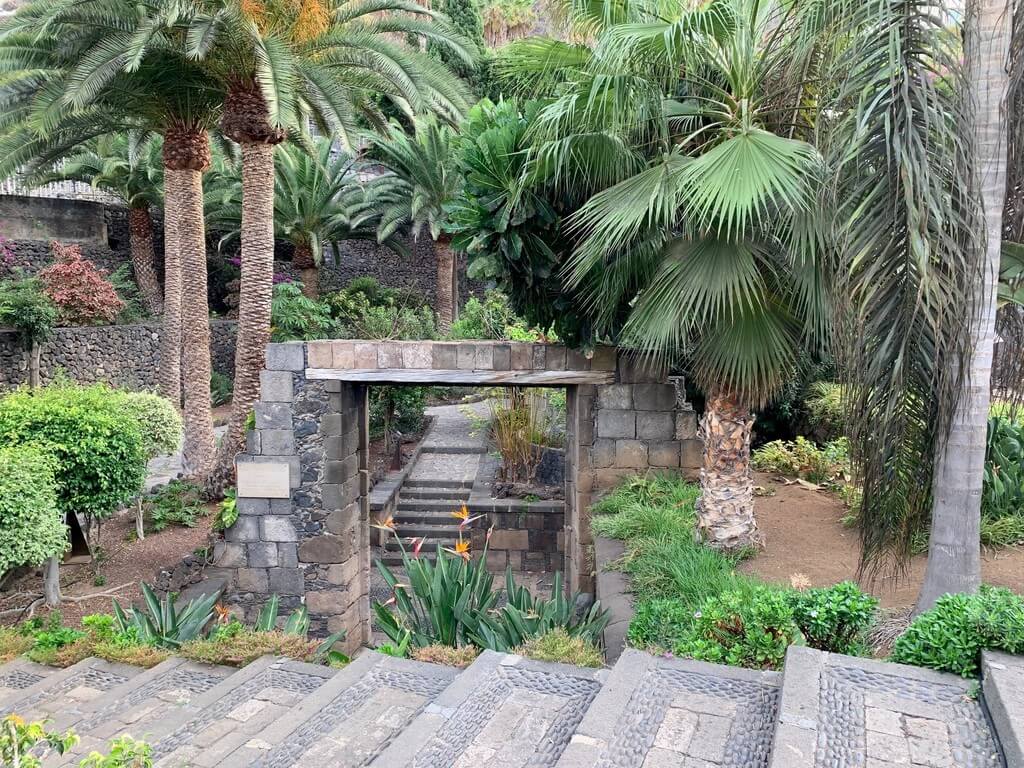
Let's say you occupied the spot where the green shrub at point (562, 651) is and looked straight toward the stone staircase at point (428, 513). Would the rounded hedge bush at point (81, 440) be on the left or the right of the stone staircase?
left

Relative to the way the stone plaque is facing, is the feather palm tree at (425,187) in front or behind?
behind

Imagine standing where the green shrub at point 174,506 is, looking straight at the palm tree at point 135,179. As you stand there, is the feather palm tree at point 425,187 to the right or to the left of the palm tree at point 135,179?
right

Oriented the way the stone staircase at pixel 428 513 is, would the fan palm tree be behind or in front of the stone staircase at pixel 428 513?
in front

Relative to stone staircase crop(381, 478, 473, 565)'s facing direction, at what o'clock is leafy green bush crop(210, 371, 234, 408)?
The leafy green bush is roughly at 5 o'clock from the stone staircase.

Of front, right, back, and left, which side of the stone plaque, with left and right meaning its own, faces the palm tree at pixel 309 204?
back

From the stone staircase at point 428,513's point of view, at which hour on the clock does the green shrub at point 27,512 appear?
The green shrub is roughly at 1 o'clock from the stone staircase.

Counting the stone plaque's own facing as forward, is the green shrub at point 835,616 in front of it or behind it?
in front

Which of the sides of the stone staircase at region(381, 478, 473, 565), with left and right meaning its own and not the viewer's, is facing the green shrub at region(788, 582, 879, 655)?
front

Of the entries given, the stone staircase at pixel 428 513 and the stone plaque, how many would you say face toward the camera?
2

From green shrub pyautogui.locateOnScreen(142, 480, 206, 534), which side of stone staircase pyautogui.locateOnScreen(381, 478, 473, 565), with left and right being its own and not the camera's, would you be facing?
right

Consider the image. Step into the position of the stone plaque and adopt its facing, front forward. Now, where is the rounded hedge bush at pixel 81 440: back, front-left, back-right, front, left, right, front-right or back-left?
right

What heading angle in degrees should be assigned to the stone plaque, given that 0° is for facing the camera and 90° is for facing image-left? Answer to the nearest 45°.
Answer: approximately 0°

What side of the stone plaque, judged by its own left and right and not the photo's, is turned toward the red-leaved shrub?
back

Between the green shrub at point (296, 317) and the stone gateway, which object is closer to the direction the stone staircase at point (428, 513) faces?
the stone gateway
